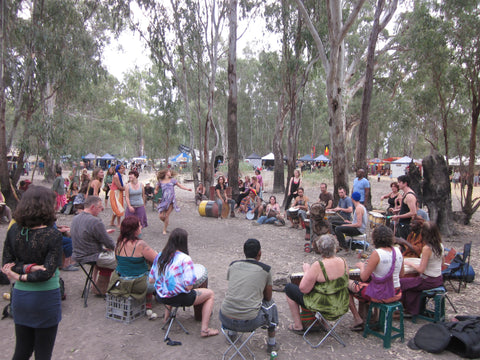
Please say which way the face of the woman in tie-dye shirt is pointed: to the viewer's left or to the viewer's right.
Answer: to the viewer's right

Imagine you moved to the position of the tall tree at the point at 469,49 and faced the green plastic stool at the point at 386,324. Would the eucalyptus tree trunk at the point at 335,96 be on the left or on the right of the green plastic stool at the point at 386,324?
right

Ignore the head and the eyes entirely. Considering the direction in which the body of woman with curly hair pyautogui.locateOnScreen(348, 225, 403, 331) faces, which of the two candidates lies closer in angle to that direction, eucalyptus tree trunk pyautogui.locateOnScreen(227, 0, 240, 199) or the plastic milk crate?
the eucalyptus tree trunk

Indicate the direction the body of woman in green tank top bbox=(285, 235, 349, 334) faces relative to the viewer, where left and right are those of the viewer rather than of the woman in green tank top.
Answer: facing away from the viewer and to the left of the viewer

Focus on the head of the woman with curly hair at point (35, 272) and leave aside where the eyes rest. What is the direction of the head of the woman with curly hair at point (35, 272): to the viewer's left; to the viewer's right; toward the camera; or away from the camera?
away from the camera

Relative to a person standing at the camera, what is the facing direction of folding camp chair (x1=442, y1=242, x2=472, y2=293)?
facing to the left of the viewer

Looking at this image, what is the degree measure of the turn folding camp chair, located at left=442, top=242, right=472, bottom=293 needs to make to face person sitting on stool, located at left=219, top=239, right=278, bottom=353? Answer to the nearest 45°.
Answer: approximately 45° to its left

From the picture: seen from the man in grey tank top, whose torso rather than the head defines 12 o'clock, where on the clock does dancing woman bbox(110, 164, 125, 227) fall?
The dancing woman is roughly at 12 o'clock from the man in grey tank top.
